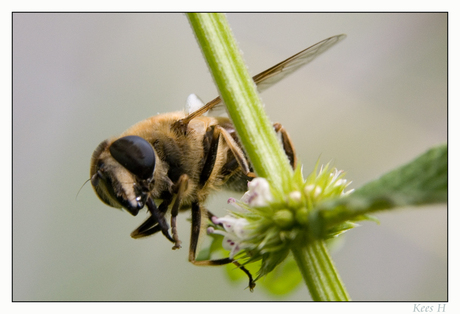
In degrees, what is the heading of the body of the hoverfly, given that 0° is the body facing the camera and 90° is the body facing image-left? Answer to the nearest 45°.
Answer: approximately 45°
